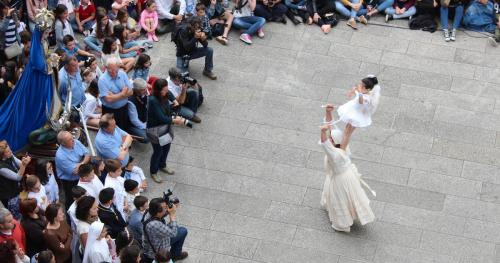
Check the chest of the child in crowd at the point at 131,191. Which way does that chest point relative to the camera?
to the viewer's right

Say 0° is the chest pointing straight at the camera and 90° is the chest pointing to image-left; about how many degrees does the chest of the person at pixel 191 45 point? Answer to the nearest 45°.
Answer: approximately 315°

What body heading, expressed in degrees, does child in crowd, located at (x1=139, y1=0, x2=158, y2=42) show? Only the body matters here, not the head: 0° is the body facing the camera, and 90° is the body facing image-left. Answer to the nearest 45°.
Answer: approximately 315°

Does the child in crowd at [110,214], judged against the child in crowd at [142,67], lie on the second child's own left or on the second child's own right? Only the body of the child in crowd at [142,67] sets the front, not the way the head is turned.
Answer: on the second child's own right

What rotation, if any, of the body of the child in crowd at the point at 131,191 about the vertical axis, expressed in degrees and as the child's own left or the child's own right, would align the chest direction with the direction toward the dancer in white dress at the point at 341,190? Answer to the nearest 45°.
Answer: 0° — they already face them

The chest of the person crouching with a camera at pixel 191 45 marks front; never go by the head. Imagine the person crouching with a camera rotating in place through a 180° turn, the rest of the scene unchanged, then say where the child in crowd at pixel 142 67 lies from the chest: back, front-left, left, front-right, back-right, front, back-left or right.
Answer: left

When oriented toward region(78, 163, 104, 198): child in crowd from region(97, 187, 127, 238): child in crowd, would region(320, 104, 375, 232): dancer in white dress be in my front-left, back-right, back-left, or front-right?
back-right

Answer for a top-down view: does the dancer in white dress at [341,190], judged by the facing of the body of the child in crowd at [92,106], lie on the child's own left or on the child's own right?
on the child's own right

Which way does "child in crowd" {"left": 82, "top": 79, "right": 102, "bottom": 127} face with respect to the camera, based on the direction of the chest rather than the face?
to the viewer's right

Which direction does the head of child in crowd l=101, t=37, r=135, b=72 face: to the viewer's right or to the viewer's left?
to the viewer's right

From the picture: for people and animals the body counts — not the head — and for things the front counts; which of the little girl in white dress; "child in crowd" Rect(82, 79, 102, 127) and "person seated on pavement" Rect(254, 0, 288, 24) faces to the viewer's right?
the child in crowd

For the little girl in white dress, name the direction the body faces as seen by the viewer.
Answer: to the viewer's left
